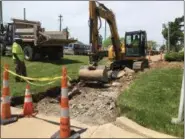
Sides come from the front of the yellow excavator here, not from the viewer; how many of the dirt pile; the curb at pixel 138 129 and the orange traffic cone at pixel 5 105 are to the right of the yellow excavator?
0

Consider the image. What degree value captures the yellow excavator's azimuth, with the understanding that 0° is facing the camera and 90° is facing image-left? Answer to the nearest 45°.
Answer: approximately 45°

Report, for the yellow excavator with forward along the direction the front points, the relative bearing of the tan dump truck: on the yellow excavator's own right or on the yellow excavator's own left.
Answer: on the yellow excavator's own right

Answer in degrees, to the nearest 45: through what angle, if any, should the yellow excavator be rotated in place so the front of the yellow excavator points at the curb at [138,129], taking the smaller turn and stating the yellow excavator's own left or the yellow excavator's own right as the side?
approximately 45° to the yellow excavator's own left

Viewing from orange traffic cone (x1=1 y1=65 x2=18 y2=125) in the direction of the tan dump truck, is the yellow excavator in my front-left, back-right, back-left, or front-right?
front-right

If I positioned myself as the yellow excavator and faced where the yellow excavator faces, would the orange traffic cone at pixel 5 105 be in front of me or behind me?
in front

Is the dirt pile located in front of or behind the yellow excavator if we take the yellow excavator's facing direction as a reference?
in front
